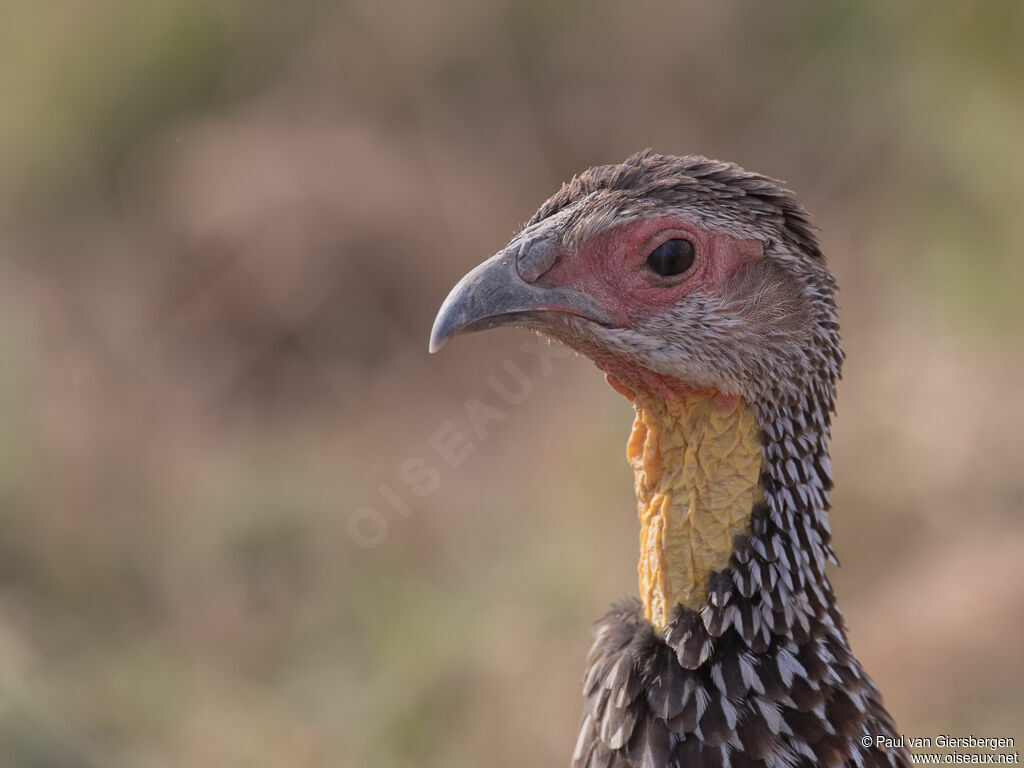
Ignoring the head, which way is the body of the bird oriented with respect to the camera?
to the viewer's left
